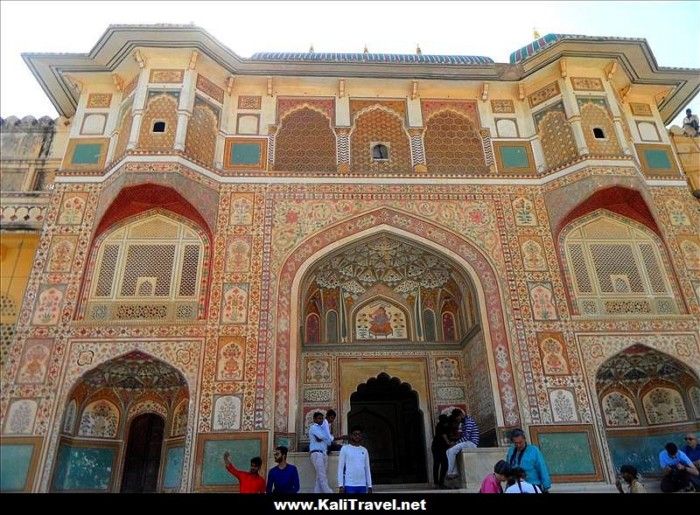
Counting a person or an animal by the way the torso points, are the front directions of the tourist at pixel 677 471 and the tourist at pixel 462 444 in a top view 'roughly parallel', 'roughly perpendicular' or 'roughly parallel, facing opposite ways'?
roughly perpendicular

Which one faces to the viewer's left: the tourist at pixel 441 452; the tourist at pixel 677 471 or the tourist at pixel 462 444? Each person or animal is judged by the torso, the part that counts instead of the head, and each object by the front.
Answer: the tourist at pixel 462 444

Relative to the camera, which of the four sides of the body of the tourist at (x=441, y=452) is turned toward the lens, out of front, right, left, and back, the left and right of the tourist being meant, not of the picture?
right

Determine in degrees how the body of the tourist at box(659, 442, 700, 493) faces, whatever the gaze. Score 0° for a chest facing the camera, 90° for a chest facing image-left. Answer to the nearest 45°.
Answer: approximately 0°

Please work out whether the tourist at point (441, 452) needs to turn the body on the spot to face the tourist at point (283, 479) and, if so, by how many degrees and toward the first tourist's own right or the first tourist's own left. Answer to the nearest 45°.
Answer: approximately 135° to the first tourist's own right

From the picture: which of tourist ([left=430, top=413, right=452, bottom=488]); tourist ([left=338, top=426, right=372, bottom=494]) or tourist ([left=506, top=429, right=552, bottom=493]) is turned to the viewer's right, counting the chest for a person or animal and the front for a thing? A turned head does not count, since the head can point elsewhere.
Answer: tourist ([left=430, top=413, right=452, bottom=488])

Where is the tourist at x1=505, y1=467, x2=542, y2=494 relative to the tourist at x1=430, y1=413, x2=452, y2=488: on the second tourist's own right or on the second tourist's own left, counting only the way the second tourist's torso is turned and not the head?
on the second tourist's own right
